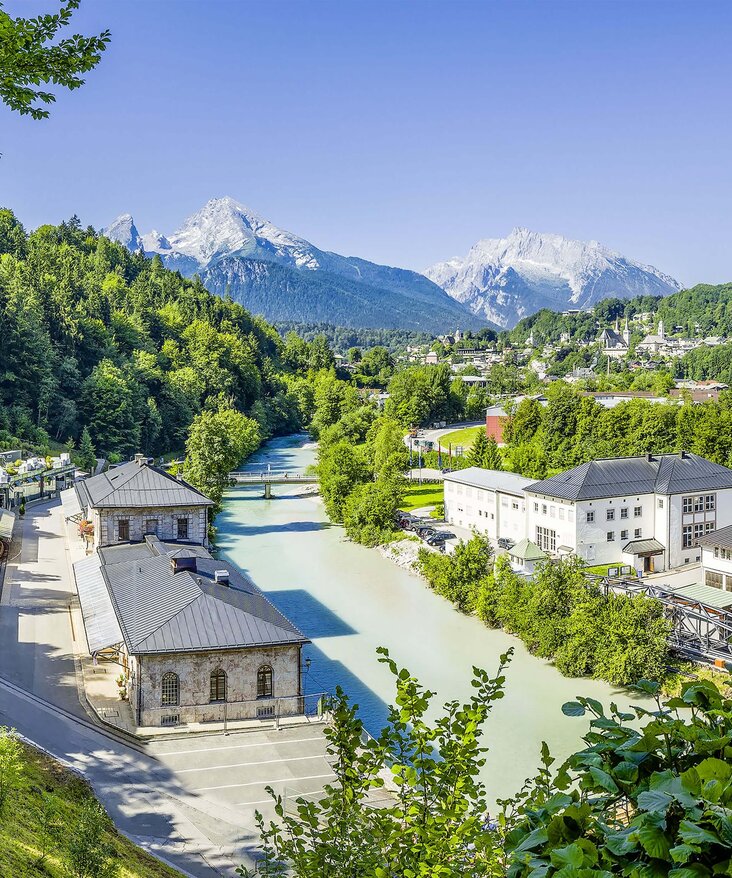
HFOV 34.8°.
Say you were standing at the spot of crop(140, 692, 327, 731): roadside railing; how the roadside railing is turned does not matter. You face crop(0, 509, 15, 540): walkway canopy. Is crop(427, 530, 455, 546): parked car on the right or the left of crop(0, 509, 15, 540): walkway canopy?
right

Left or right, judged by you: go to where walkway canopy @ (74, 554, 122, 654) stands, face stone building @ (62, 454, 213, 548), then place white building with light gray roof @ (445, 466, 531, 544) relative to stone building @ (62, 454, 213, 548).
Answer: right

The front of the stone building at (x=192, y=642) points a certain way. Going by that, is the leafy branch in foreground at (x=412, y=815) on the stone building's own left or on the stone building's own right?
on the stone building's own left

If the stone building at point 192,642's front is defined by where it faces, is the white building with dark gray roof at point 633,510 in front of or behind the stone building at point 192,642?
behind

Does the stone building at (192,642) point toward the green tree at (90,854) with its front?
no

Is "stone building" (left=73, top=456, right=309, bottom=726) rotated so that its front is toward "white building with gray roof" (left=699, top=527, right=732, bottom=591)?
no

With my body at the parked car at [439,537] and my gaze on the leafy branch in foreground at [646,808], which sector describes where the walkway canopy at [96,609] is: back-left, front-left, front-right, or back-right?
front-right

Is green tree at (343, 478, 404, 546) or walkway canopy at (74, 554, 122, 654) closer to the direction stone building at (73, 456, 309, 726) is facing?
the walkway canopy

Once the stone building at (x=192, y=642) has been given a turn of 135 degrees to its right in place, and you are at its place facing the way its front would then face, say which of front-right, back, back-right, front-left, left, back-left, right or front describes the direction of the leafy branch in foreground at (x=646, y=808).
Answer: back-right
